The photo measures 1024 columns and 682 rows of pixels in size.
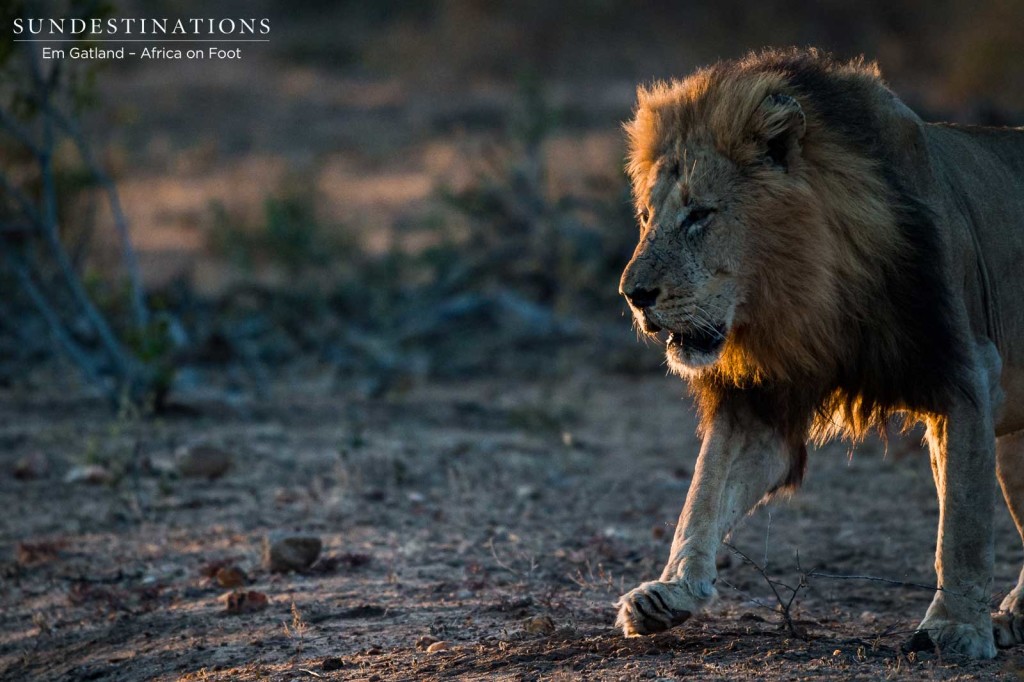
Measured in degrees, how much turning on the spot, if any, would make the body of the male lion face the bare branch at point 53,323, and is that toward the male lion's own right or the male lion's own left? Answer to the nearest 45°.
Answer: approximately 90° to the male lion's own right

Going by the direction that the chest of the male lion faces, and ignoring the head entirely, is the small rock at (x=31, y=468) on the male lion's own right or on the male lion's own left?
on the male lion's own right

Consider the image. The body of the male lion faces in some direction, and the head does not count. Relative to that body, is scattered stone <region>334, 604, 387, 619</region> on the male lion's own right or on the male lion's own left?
on the male lion's own right

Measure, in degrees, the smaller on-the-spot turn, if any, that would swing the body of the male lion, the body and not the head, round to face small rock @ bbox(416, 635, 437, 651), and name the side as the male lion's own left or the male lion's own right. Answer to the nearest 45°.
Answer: approximately 45° to the male lion's own right

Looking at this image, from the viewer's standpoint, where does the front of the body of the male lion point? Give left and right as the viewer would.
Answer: facing the viewer and to the left of the viewer

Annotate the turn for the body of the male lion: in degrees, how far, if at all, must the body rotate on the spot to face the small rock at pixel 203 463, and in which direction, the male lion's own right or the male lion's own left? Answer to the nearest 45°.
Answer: approximately 90° to the male lion's own right

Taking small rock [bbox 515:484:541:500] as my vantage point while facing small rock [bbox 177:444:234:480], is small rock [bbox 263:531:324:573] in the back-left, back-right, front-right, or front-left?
front-left

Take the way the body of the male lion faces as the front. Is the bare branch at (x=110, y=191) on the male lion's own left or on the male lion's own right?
on the male lion's own right

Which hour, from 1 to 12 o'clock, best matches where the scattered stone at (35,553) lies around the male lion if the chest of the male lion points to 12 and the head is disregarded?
The scattered stone is roughly at 2 o'clock from the male lion.

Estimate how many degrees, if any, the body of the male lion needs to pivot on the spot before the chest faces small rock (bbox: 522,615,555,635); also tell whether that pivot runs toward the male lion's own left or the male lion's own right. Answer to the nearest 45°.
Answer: approximately 45° to the male lion's own right

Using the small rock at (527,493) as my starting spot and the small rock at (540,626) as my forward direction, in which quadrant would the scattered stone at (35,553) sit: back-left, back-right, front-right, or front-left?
front-right

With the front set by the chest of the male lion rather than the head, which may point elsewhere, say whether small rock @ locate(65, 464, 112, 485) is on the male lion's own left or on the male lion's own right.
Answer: on the male lion's own right

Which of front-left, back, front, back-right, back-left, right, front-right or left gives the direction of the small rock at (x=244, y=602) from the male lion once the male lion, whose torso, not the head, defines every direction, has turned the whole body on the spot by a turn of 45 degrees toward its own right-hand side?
front

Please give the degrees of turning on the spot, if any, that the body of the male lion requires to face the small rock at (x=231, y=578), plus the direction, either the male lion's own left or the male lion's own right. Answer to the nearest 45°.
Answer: approximately 45° to the male lion's own right
